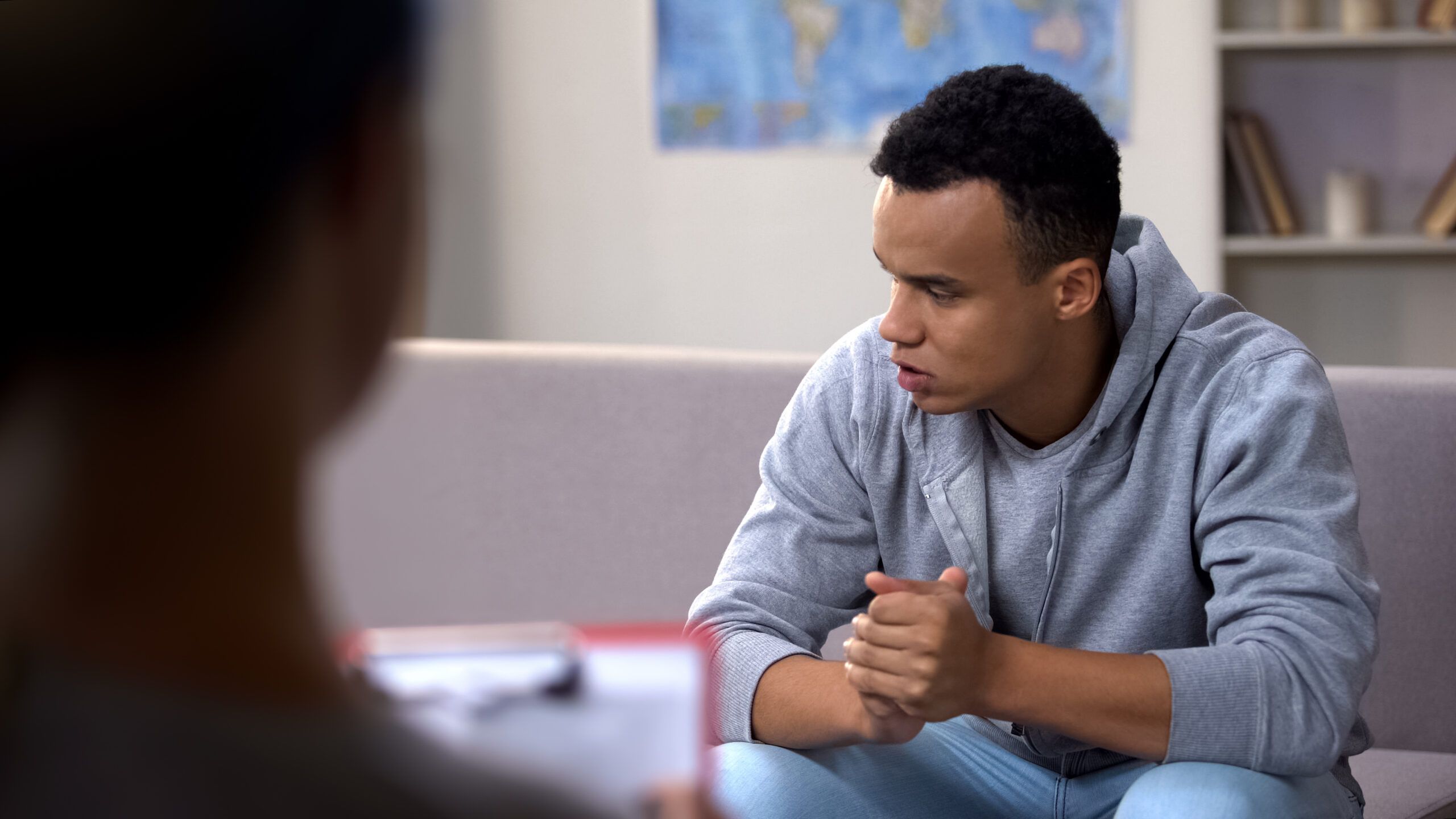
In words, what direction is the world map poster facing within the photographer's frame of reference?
facing the viewer

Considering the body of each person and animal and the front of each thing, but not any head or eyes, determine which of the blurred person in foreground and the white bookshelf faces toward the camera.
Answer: the white bookshelf

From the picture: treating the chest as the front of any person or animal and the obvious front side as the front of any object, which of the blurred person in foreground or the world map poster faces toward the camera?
the world map poster

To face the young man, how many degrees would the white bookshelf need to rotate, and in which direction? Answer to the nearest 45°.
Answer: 0° — it already faces them

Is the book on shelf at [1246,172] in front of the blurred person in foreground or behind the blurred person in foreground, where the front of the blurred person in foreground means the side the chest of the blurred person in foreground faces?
in front

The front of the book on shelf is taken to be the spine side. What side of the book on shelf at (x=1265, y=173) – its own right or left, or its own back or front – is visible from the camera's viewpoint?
front

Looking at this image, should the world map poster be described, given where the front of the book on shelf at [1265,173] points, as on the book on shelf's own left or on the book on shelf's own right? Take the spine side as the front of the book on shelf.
on the book on shelf's own right

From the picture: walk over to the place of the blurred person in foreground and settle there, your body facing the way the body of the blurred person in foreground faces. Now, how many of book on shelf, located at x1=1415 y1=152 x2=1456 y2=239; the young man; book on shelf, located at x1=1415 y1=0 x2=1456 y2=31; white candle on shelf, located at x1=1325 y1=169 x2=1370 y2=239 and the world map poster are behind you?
0

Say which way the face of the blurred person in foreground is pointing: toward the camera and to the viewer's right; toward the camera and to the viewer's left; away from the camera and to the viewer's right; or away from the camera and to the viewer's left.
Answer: away from the camera and to the viewer's right

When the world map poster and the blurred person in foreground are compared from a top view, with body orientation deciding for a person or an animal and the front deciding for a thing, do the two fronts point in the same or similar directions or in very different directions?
very different directions

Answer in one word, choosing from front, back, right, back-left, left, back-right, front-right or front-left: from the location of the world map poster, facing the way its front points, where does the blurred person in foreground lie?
front

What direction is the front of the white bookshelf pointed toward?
toward the camera

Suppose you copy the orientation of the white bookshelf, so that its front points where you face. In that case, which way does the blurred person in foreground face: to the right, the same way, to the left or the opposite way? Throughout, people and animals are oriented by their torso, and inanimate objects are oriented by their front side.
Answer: the opposite way

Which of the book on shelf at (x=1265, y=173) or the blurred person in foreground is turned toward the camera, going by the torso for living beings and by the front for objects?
the book on shelf
